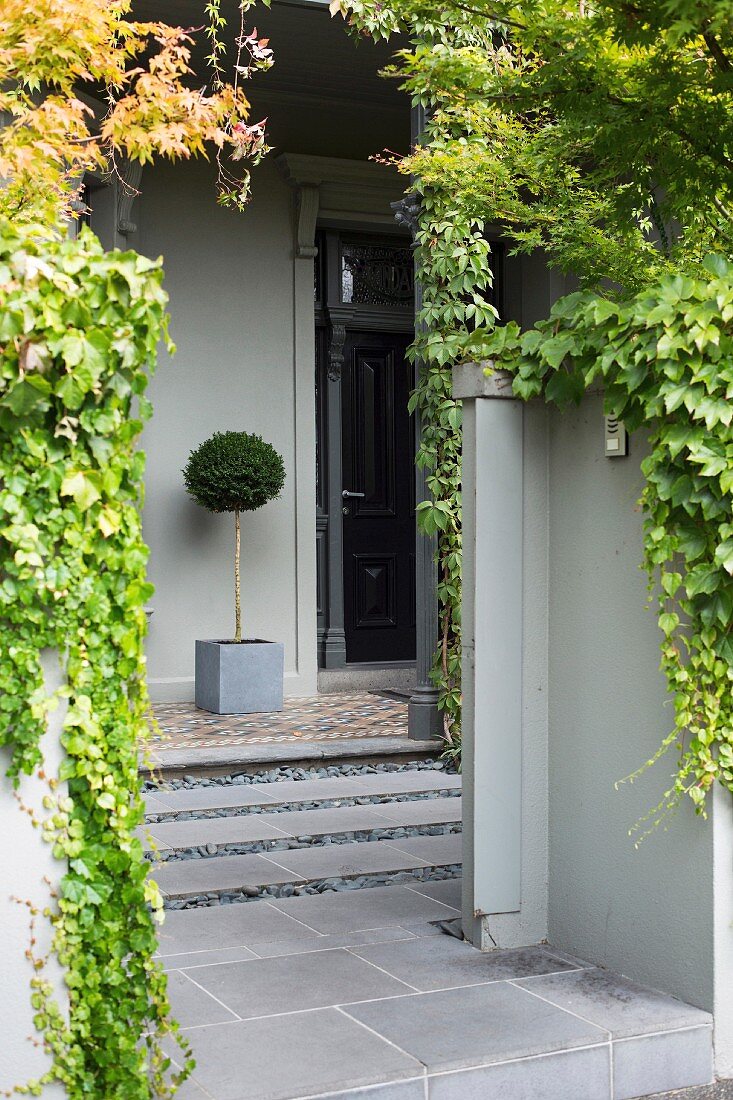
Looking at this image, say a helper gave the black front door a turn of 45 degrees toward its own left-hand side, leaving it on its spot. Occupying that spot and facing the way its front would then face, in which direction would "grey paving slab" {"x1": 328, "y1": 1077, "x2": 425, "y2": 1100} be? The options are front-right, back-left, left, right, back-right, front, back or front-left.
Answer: front-right

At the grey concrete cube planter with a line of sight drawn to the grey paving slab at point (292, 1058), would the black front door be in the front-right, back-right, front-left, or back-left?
back-left

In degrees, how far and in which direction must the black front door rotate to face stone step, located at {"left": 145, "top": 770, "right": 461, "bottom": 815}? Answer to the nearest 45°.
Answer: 0° — it already faces it

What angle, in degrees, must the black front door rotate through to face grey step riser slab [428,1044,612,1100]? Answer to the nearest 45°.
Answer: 0° — it already faces it

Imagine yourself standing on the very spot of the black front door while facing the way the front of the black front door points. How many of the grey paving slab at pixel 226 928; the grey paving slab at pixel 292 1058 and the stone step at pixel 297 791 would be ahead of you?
3

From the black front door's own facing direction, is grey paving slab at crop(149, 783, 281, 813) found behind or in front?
in front

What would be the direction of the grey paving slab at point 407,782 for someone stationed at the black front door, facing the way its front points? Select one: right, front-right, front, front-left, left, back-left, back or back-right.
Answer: front

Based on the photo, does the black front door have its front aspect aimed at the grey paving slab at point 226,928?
yes

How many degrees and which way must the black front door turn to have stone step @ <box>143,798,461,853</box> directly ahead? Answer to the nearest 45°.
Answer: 0° — it already faces it

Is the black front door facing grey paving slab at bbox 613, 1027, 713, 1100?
yes

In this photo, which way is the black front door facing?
toward the camera

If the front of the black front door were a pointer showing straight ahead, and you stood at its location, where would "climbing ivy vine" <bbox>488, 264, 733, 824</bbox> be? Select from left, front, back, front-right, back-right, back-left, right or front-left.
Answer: front

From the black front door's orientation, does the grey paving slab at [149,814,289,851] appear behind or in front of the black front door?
in front

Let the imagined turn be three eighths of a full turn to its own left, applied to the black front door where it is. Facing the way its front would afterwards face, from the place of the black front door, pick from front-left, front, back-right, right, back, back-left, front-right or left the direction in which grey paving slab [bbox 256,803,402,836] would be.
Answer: back-right
